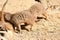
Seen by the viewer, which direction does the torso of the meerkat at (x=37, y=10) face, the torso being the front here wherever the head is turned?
to the viewer's right
